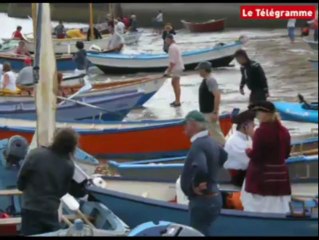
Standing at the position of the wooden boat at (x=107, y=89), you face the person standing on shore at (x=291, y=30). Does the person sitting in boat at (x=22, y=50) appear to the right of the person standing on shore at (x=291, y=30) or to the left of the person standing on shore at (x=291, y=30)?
left

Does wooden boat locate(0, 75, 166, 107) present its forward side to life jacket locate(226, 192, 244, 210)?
no

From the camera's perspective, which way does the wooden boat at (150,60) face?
to the viewer's right

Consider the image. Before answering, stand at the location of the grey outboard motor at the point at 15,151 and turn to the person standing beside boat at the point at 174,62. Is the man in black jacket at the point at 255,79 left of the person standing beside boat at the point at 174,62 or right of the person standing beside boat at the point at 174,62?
right

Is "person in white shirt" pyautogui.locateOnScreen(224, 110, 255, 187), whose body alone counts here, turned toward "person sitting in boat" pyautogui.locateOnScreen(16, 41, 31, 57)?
no

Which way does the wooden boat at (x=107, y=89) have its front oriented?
to the viewer's right

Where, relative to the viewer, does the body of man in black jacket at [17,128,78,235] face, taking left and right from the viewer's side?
facing away from the viewer and to the right of the viewer

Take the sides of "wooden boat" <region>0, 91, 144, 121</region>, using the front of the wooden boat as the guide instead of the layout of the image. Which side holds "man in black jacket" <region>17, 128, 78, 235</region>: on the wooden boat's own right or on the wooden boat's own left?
on the wooden boat's own right
